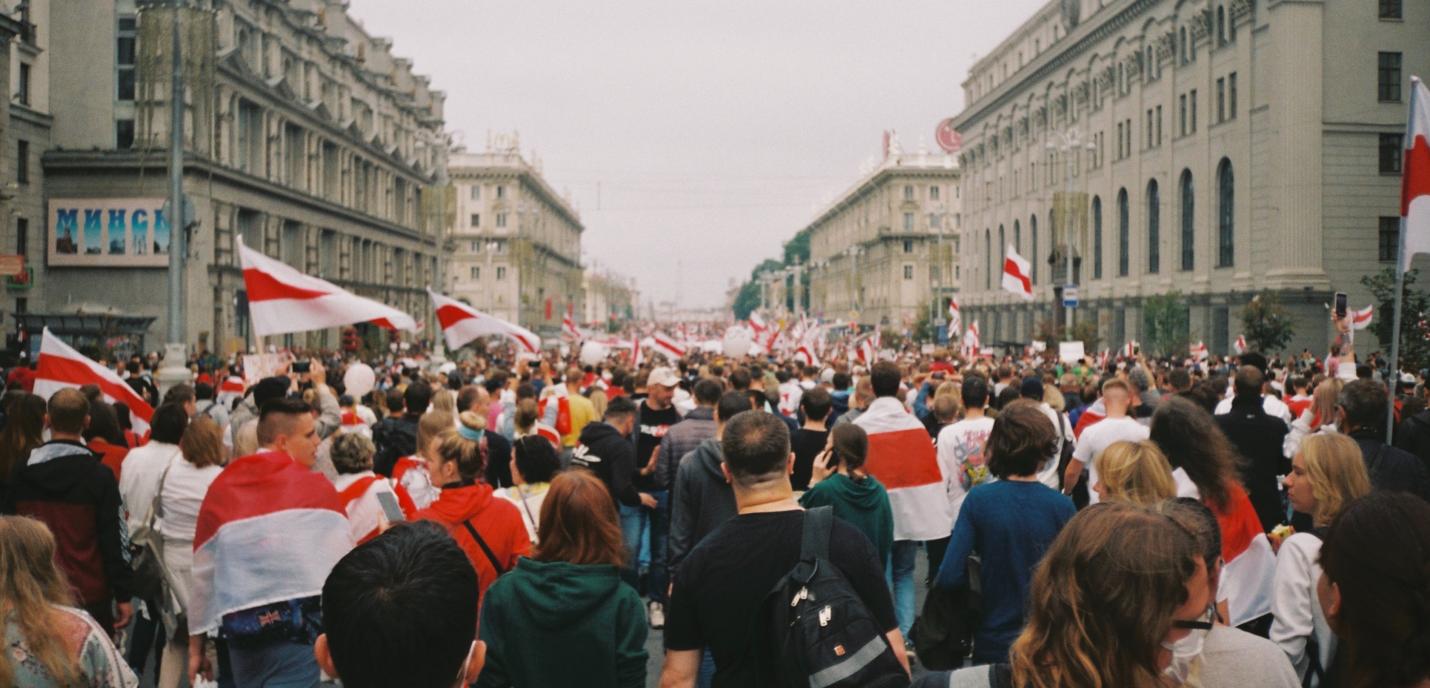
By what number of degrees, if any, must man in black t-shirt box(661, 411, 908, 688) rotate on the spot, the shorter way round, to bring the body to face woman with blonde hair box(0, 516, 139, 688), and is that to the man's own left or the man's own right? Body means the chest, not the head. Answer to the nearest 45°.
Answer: approximately 90° to the man's own left

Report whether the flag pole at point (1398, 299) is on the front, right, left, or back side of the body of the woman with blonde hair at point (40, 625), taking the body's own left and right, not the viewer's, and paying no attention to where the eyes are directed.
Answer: right

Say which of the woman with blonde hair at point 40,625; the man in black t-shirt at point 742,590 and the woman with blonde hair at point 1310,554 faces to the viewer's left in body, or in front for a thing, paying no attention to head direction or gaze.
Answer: the woman with blonde hair at point 1310,554

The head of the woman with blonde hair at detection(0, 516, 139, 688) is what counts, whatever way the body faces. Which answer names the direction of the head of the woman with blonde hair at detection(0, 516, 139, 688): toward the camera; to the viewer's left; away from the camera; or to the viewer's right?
away from the camera

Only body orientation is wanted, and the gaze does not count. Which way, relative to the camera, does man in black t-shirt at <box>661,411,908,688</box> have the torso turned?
away from the camera

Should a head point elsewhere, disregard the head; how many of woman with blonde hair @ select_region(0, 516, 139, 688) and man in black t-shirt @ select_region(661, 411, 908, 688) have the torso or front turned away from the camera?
2

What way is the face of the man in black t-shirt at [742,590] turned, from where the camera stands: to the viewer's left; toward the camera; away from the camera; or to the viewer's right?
away from the camera

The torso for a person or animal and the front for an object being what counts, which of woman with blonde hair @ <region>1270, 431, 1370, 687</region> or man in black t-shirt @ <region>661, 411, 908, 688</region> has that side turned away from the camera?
the man in black t-shirt

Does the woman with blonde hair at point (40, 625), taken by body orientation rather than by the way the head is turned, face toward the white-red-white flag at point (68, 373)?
yes

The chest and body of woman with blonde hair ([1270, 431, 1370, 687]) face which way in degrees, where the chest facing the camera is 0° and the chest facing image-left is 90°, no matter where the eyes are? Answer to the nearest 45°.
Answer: approximately 90°

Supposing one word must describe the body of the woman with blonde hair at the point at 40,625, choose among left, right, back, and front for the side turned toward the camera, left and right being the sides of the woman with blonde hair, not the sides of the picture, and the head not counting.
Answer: back

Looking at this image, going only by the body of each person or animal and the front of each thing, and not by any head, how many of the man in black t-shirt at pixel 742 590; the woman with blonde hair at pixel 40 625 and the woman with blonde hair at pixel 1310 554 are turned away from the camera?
2

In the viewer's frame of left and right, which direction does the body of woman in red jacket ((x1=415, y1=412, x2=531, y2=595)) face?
facing away from the viewer and to the left of the viewer
